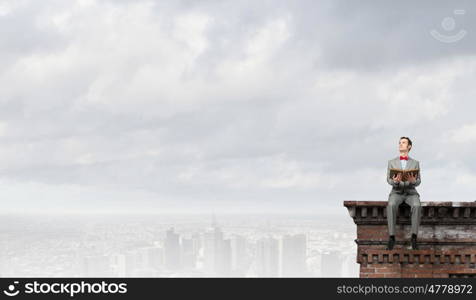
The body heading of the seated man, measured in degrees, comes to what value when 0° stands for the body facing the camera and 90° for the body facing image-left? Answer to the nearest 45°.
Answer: approximately 0°
